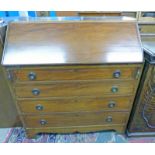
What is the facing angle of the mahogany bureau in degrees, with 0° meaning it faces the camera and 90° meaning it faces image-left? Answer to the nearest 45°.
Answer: approximately 0°
